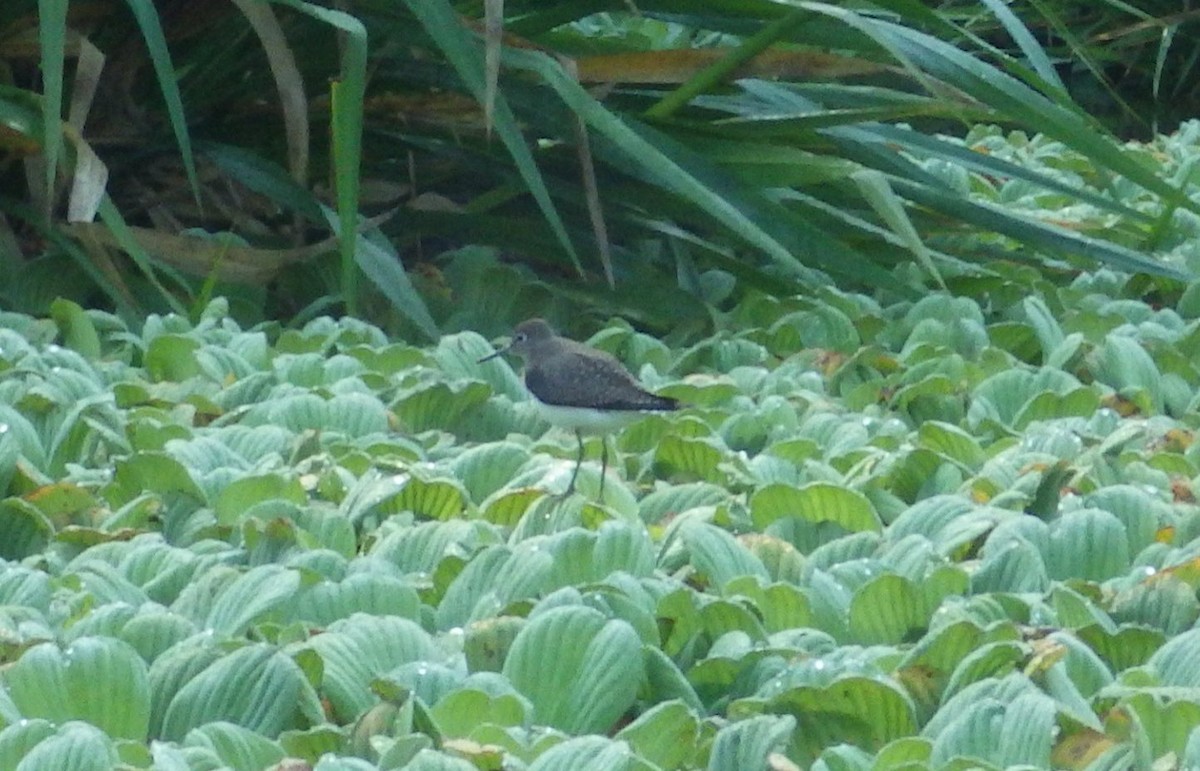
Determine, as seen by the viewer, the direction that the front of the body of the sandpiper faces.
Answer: to the viewer's left
